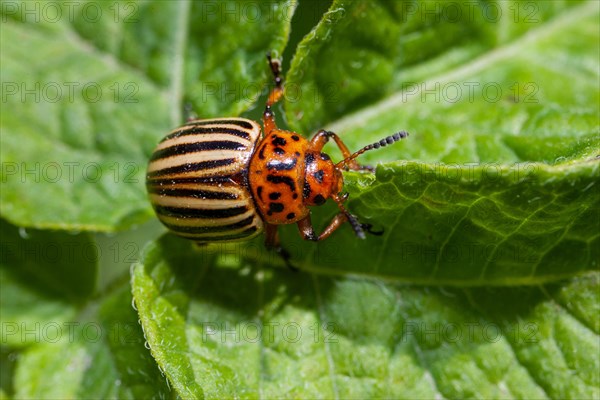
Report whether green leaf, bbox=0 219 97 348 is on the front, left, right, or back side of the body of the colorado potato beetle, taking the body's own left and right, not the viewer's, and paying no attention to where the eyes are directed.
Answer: back

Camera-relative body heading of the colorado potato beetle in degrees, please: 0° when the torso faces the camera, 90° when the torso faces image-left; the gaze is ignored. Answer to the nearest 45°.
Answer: approximately 270°

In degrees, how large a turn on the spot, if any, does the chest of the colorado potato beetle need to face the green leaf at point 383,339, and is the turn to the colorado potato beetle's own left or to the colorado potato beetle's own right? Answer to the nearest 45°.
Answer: approximately 45° to the colorado potato beetle's own right
